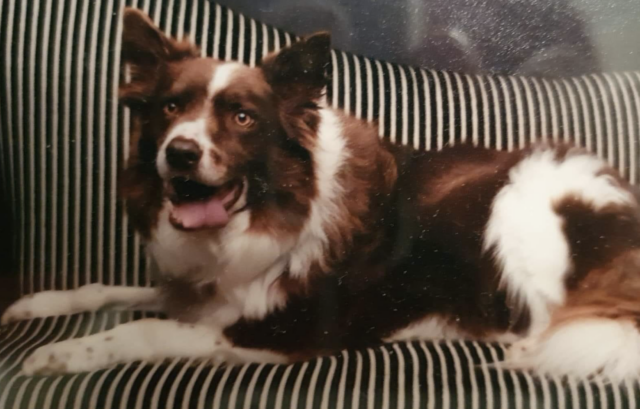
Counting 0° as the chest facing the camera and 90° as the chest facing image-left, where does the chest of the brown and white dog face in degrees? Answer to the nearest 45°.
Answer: approximately 90°
